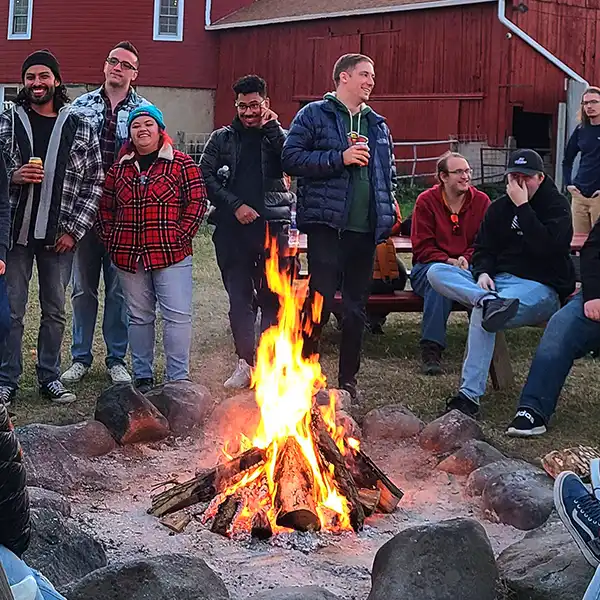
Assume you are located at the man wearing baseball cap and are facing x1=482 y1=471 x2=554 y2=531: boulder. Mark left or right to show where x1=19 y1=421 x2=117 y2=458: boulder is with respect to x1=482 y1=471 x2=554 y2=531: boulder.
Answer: right

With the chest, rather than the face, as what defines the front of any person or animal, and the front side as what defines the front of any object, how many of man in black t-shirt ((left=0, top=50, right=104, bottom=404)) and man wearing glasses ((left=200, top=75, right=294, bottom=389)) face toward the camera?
2

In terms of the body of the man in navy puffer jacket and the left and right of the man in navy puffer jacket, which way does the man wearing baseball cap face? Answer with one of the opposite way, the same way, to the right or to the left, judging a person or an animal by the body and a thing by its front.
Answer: to the right

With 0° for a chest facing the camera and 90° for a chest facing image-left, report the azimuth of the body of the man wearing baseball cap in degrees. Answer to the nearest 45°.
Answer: approximately 45°

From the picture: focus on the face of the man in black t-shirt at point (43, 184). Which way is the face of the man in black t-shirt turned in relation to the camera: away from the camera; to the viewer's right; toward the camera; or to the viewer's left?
toward the camera

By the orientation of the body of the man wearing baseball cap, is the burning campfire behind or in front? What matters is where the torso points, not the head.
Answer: in front

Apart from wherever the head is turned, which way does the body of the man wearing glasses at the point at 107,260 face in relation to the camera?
toward the camera

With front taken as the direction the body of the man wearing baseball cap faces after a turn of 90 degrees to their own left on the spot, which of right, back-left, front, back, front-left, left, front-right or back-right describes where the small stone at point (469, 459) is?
front-right

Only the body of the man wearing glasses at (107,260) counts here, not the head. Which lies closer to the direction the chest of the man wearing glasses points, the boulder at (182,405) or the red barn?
the boulder

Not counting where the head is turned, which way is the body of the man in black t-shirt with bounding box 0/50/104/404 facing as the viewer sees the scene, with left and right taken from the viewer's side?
facing the viewer

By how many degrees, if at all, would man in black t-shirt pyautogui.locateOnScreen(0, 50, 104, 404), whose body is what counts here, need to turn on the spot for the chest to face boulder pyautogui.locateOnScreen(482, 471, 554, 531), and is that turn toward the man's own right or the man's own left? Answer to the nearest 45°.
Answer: approximately 45° to the man's own left

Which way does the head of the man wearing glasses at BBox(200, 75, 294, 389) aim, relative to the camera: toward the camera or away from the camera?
toward the camera

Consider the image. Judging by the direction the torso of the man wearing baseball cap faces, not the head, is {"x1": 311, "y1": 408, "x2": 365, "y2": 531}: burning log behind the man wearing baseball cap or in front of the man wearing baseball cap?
in front

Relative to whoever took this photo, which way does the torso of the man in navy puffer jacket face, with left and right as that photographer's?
facing the viewer and to the right of the viewer

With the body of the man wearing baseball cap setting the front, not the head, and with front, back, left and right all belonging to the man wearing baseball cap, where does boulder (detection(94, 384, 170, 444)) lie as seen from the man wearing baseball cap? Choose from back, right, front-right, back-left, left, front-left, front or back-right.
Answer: front

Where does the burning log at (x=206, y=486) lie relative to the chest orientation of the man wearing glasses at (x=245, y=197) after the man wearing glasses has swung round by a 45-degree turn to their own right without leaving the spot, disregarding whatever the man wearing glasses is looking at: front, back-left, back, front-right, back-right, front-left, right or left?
front-left

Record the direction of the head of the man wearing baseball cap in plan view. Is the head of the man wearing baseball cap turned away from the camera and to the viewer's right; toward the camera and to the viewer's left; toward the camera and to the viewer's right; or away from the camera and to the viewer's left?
toward the camera and to the viewer's left

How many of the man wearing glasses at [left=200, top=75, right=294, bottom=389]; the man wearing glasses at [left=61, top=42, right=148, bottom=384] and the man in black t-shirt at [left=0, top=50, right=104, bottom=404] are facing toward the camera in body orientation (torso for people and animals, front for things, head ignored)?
3

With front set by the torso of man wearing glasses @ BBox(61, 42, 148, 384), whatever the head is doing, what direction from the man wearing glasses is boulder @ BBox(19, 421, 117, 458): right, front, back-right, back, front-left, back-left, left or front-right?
front
